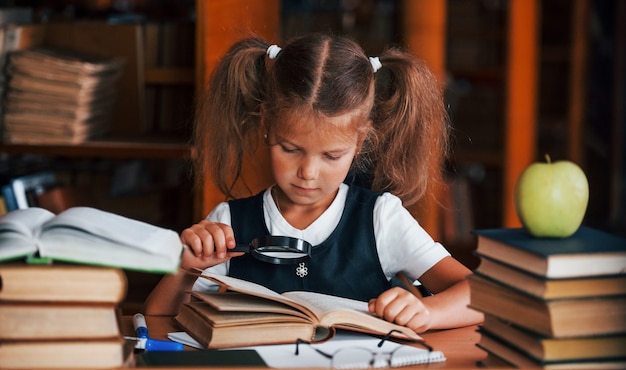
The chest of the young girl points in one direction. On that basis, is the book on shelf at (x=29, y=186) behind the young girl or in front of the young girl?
behind

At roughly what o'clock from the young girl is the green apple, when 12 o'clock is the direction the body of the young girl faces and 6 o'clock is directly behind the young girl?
The green apple is roughly at 11 o'clock from the young girl.

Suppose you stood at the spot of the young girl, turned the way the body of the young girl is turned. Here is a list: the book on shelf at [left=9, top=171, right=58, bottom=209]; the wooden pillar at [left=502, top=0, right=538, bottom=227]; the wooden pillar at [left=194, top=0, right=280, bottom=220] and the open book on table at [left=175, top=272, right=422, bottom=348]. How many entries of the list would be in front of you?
1

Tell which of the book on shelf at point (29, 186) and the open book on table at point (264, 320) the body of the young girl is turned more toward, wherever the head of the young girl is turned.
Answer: the open book on table

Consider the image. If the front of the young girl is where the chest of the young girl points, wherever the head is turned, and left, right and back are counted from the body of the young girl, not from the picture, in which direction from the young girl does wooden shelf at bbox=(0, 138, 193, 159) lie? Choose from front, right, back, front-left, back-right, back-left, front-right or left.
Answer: back-right

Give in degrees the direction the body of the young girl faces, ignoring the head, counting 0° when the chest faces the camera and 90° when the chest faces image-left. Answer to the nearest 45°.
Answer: approximately 0°

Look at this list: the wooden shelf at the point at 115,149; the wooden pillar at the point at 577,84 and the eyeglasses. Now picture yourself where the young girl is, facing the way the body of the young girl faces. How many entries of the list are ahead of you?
1

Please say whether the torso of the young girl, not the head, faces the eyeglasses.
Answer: yes

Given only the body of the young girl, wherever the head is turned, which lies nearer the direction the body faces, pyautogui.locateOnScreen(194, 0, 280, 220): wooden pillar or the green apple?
the green apple

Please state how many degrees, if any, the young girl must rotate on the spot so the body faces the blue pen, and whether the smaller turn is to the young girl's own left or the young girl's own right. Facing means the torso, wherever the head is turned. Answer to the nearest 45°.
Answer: approximately 45° to the young girl's own right

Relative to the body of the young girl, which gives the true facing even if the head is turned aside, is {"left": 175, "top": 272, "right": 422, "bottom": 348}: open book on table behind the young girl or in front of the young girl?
in front

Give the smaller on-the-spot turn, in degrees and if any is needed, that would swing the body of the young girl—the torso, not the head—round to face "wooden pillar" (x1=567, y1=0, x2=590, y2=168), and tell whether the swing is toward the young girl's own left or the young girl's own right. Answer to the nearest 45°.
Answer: approximately 180°
